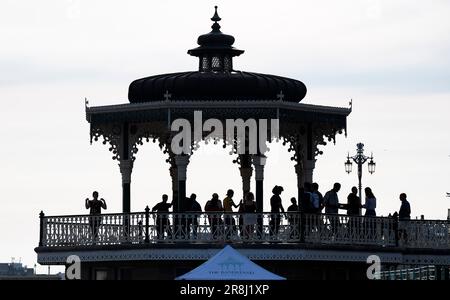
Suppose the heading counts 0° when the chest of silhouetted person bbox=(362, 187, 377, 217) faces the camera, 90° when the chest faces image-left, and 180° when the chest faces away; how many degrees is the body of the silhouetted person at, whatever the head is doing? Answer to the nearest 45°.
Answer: approximately 90°

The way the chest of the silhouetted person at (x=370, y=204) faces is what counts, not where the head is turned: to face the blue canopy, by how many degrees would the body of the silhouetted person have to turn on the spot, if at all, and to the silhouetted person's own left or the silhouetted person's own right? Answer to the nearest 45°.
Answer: approximately 45° to the silhouetted person's own left

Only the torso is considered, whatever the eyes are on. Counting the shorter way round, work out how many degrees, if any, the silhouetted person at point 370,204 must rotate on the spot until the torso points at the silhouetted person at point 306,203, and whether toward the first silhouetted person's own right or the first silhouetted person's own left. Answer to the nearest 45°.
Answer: approximately 45° to the first silhouetted person's own left

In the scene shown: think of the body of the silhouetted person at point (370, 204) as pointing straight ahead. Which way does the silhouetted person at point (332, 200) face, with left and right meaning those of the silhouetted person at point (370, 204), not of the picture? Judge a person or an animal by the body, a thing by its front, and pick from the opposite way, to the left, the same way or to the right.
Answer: the opposite way
